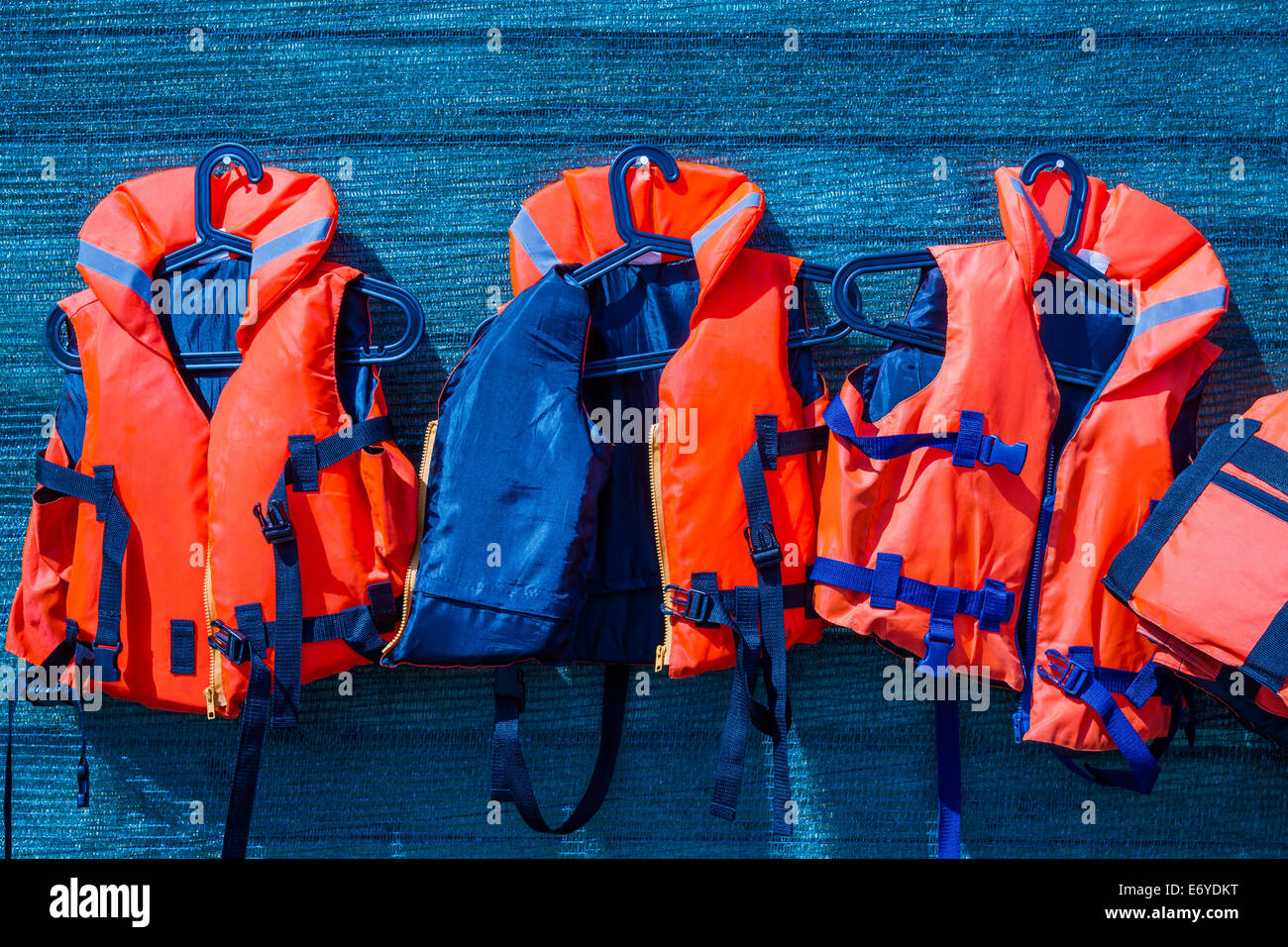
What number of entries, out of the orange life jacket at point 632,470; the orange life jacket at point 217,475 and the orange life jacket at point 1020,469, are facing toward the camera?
3

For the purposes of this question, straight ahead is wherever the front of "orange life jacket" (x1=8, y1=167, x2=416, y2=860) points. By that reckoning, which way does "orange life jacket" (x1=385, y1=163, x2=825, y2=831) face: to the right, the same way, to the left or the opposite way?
the same way

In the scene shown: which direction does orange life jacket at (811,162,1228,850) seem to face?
toward the camera

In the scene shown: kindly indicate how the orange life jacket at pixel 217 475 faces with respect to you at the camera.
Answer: facing the viewer

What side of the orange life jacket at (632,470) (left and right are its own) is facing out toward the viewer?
front

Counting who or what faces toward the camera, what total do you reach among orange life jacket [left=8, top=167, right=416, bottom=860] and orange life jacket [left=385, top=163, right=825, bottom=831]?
2

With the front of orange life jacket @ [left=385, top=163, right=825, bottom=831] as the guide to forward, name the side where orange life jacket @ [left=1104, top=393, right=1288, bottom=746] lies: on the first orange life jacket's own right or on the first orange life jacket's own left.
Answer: on the first orange life jacket's own left

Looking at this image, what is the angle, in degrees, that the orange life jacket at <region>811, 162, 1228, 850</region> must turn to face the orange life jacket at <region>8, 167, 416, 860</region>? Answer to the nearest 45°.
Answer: approximately 90° to its right

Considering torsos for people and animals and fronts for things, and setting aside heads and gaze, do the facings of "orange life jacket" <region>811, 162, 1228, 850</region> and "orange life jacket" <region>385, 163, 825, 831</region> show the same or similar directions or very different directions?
same or similar directions

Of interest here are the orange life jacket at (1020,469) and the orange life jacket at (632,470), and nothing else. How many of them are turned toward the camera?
2
